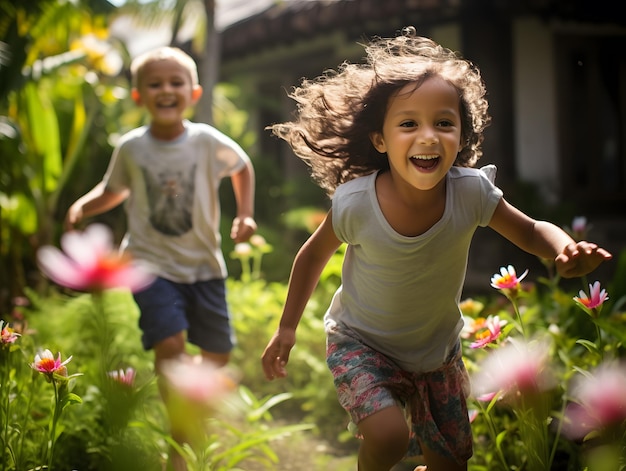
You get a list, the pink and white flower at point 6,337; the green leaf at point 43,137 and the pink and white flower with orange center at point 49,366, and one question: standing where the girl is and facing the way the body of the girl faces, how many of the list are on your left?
0

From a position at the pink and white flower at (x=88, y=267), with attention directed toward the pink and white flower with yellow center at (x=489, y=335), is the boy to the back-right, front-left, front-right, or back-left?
front-left

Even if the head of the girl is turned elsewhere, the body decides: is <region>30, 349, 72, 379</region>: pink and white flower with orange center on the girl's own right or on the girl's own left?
on the girl's own right

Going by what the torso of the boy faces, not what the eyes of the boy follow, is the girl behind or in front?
in front

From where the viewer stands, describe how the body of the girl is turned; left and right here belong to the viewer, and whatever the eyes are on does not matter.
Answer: facing the viewer

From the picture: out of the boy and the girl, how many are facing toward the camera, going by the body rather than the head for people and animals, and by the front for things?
2

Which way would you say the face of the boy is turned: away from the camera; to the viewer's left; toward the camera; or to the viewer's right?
toward the camera

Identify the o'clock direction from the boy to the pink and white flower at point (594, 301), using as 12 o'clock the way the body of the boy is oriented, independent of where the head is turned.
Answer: The pink and white flower is roughly at 11 o'clock from the boy.

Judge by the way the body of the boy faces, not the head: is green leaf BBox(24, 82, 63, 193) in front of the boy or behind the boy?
behind

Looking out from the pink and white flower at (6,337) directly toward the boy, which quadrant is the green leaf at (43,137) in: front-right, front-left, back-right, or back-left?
front-left

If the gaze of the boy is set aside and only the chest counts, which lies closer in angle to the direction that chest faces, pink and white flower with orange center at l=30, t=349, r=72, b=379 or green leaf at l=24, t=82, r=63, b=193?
the pink and white flower with orange center

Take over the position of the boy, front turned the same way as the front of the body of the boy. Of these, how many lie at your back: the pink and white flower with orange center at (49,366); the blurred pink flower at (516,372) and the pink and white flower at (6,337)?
0

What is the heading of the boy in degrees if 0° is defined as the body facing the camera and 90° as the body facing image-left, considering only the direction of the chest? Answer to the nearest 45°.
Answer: approximately 0°

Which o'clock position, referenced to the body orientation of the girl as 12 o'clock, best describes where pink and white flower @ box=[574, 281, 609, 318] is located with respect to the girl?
The pink and white flower is roughly at 10 o'clock from the girl.

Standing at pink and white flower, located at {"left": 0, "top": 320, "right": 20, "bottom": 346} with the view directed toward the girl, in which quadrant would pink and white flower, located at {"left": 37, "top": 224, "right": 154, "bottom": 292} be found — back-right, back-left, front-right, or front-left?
front-right

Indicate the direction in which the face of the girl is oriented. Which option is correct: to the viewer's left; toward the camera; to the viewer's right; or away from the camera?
toward the camera

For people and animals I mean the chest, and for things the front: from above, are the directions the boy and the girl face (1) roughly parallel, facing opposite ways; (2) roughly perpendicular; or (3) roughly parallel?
roughly parallel

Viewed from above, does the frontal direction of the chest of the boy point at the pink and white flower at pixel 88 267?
yes
